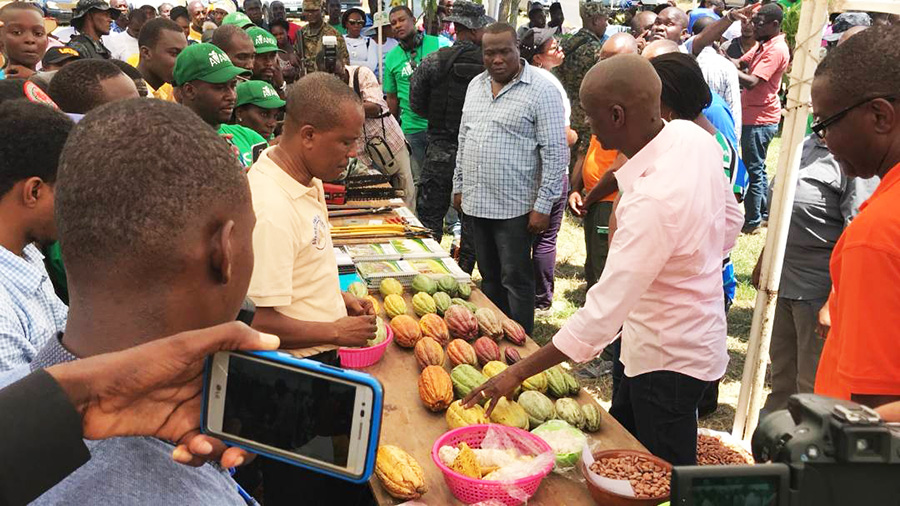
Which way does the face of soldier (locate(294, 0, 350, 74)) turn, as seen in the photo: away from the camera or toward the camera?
toward the camera

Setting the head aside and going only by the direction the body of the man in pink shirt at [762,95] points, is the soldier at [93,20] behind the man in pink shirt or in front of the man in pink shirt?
in front

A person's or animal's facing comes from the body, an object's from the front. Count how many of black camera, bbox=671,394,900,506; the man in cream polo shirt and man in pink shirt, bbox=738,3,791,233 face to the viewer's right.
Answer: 1

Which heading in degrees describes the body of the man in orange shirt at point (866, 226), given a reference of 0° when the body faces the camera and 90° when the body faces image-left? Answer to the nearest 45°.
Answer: approximately 90°

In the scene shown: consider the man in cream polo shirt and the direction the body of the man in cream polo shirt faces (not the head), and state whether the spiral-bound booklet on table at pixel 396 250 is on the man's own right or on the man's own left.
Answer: on the man's own left

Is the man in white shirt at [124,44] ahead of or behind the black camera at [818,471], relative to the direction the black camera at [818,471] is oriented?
ahead

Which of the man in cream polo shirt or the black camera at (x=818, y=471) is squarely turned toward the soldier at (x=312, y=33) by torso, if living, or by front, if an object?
the black camera

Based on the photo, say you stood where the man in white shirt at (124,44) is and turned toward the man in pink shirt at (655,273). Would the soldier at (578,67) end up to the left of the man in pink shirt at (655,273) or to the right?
left

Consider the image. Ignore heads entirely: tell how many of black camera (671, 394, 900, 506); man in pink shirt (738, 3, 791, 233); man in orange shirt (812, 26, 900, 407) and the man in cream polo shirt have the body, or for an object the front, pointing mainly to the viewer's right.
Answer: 1

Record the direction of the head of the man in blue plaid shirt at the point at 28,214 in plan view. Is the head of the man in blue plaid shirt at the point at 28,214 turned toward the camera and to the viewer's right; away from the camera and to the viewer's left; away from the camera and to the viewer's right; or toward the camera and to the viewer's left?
away from the camera and to the viewer's right

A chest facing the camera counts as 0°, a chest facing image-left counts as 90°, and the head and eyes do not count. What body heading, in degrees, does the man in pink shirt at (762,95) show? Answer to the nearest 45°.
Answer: approximately 90°

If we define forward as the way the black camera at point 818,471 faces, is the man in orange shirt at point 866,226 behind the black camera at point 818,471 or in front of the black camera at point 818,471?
in front
